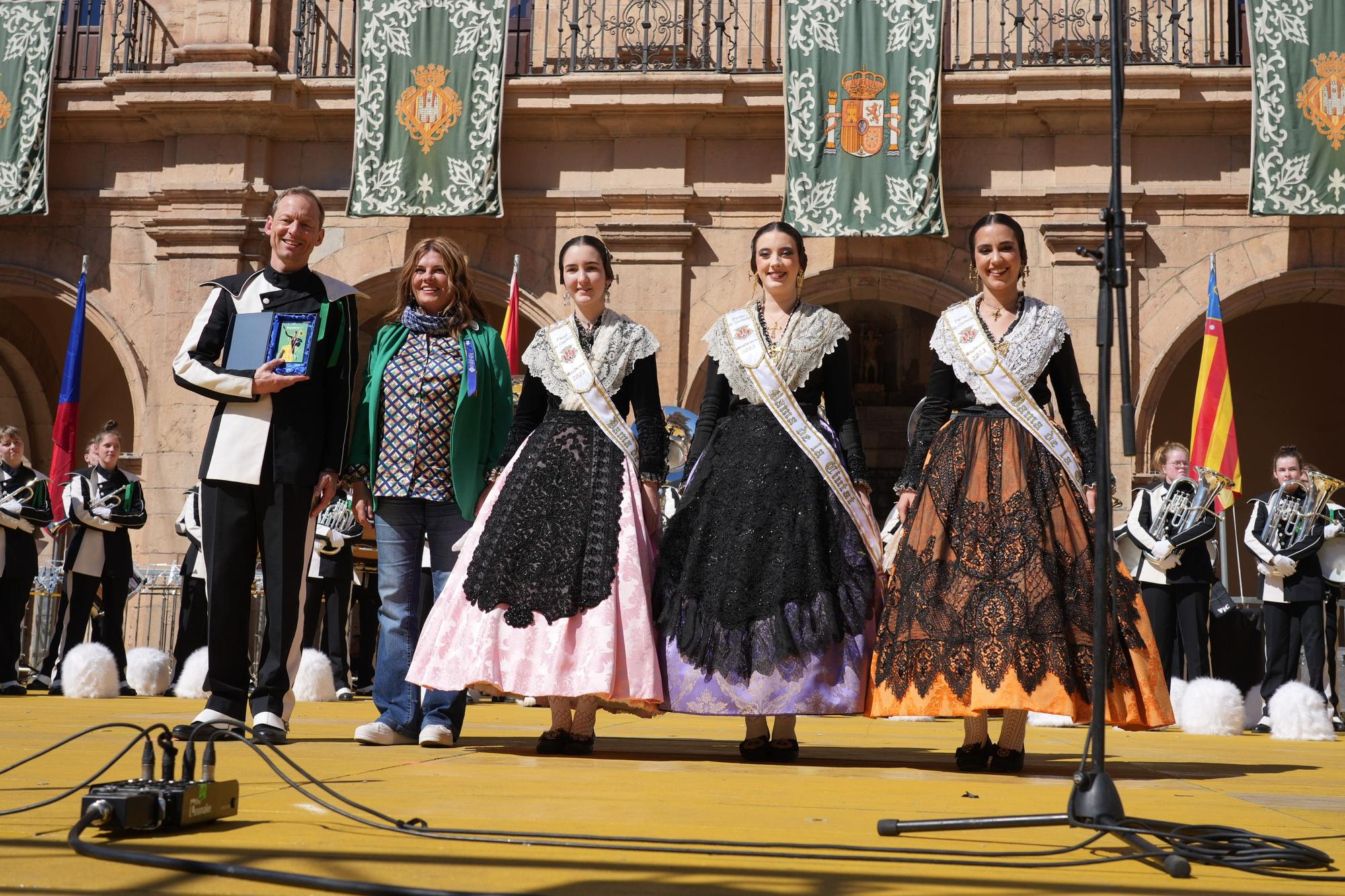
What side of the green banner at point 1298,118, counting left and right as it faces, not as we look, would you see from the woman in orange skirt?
front

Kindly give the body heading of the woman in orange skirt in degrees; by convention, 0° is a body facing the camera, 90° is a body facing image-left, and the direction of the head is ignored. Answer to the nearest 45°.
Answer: approximately 0°

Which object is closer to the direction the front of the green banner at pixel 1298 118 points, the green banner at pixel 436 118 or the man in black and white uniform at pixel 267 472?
the man in black and white uniform

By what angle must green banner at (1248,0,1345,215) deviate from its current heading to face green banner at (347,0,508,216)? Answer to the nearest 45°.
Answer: approximately 90° to its right

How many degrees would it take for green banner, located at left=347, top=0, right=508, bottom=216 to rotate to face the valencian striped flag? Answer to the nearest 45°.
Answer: approximately 45° to its left

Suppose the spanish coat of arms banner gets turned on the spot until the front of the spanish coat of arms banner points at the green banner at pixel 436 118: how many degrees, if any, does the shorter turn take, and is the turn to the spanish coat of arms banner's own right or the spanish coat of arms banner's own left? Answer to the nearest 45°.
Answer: approximately 90° to the spanish coat of arms banner's own right

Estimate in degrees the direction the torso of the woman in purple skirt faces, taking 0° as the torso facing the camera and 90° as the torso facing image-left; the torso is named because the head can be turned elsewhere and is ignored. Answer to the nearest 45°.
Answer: approximately 0°

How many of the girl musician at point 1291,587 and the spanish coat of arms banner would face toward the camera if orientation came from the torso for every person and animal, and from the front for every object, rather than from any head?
2
